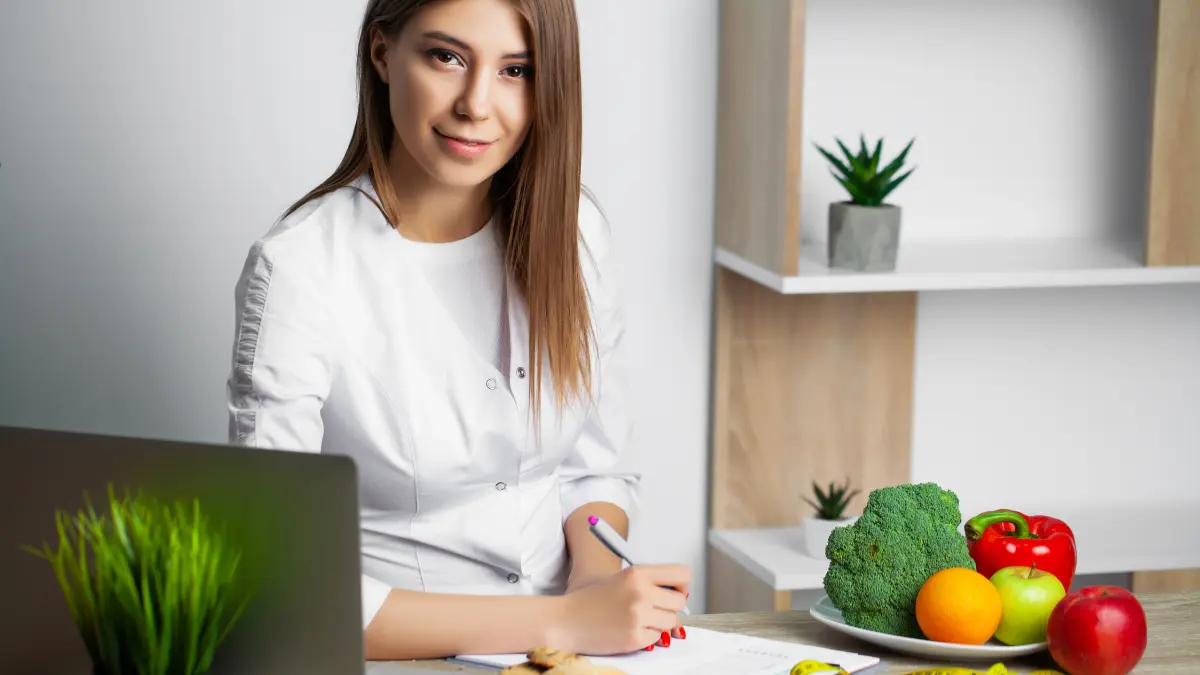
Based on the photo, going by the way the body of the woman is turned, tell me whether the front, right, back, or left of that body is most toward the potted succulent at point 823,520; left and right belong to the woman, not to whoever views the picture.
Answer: left

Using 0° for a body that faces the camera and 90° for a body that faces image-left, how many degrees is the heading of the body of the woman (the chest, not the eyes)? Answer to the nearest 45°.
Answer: approximately 315°

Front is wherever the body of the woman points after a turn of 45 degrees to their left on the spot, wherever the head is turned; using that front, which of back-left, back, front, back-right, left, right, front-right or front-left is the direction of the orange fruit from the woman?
front-right

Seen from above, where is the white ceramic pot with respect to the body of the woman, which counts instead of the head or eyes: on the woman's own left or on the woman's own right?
on the woman's own left

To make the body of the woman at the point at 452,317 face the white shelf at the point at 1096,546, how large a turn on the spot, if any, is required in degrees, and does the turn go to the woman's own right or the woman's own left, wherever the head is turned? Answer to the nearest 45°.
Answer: approximately 90° to the woman's own left

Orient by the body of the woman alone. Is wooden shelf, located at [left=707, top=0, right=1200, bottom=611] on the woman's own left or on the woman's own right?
on the woman's own left

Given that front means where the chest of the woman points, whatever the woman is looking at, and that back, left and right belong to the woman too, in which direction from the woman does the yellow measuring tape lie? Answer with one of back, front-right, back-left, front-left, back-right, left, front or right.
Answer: front

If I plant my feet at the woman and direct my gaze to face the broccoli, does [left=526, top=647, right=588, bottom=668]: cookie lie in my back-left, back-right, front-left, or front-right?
front-right
